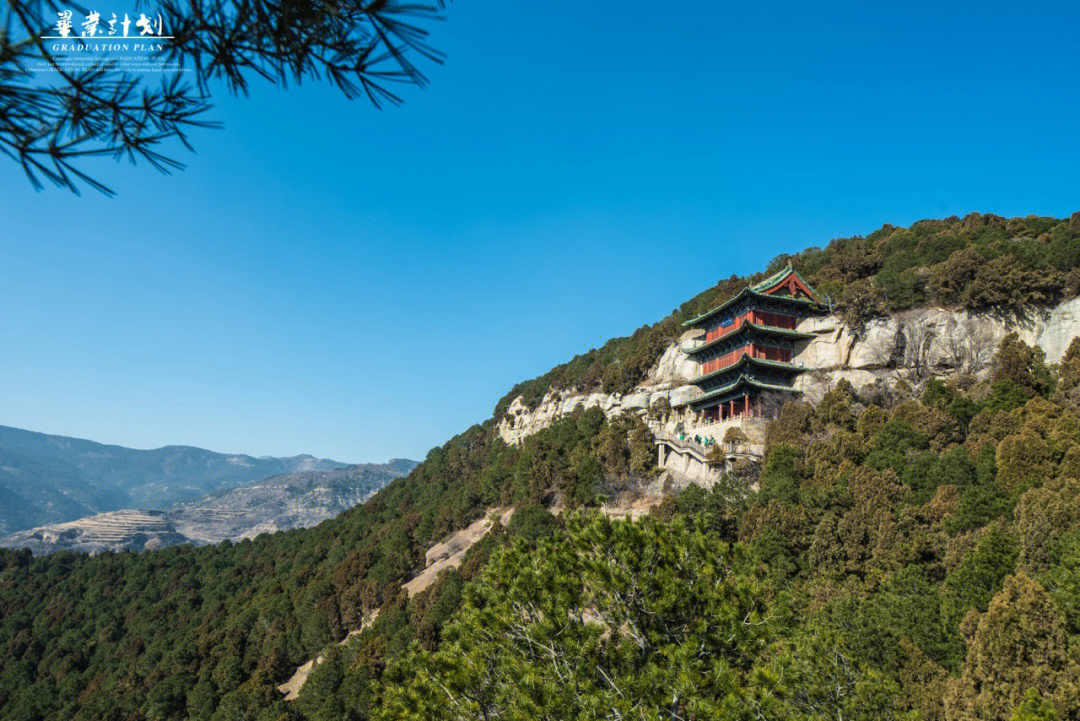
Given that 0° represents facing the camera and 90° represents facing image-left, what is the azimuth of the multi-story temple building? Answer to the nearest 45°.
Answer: approximately 45°
